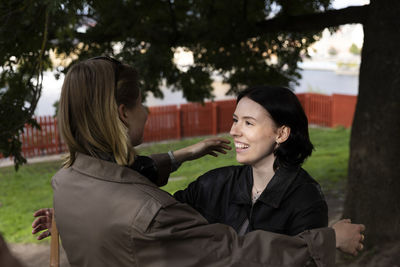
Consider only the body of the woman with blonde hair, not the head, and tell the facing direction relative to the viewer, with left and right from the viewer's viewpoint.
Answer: facing away from the viewer and to the right of the viewer

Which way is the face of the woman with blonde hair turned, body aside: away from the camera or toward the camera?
away from the camera

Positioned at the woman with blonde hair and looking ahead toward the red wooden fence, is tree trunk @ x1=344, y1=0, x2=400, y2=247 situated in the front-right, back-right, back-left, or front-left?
front-right

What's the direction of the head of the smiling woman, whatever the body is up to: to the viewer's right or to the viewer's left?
to the viewer's left

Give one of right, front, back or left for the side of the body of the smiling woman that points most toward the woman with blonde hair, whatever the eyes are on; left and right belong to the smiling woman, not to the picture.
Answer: front

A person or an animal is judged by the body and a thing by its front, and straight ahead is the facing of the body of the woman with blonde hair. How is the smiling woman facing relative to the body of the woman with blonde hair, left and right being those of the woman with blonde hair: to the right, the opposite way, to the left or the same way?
the opposite way

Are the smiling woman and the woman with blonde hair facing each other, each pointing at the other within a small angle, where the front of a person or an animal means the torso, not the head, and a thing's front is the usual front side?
yes

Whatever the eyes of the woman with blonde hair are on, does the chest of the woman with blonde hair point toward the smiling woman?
yes

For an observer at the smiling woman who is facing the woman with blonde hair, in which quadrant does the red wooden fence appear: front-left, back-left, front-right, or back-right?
back-right

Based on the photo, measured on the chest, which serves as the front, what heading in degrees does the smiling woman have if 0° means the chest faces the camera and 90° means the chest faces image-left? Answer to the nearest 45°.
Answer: approximately 45°

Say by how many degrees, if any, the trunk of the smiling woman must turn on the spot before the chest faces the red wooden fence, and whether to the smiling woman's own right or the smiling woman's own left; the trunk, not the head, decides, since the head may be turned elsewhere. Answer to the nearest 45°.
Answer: approximately 135° to the smiling woman's own right

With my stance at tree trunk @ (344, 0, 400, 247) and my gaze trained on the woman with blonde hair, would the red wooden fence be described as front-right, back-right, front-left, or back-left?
back-right
